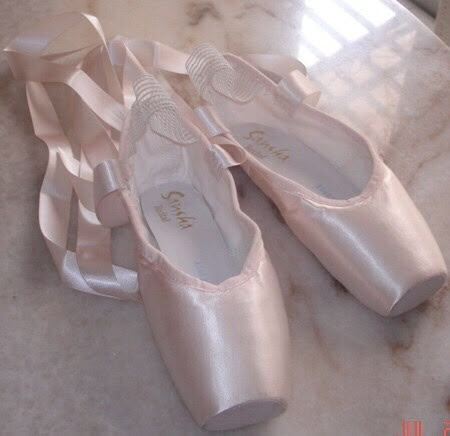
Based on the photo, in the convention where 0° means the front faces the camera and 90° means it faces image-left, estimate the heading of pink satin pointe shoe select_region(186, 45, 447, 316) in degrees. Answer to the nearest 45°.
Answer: approximately 315°
